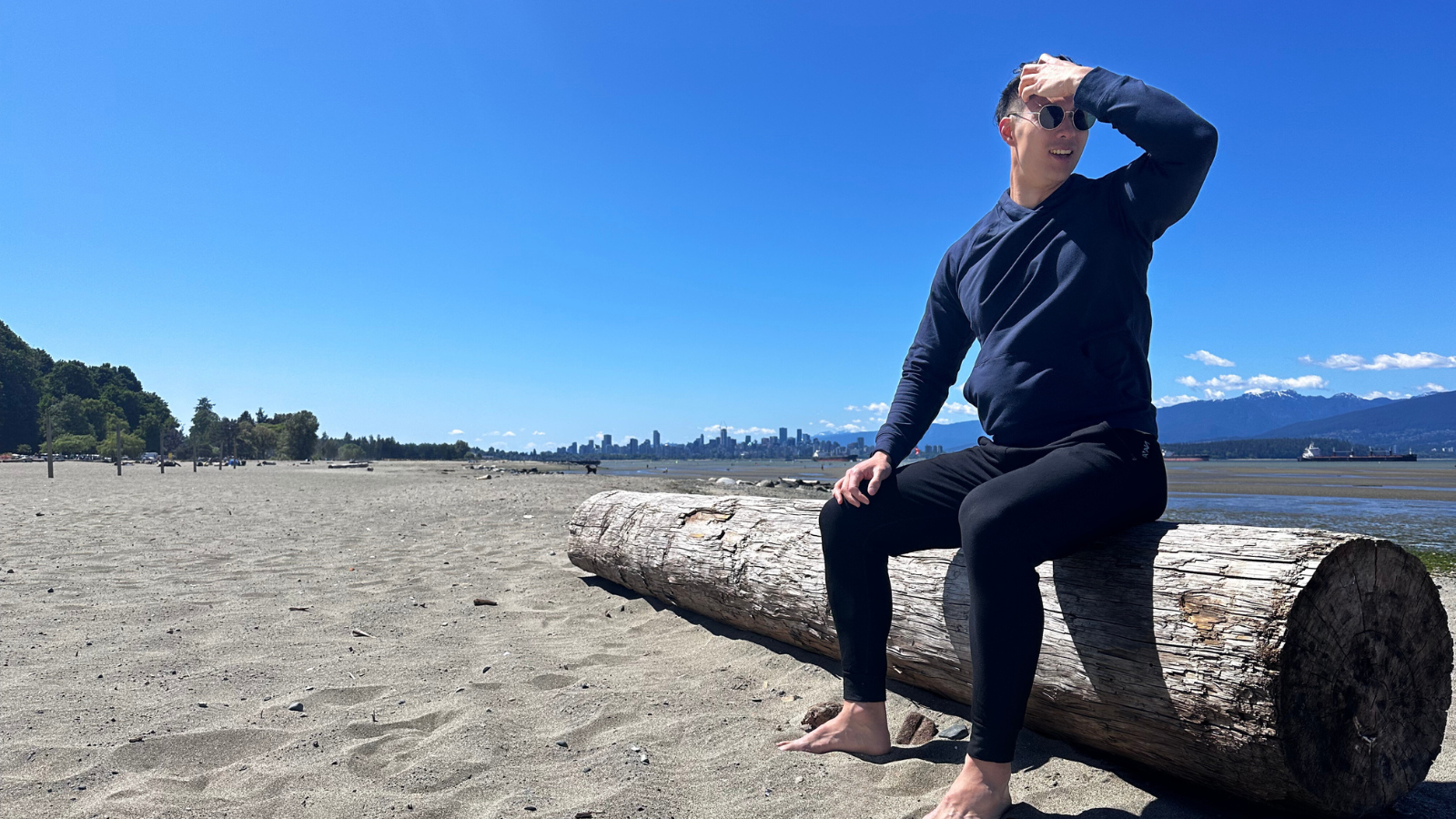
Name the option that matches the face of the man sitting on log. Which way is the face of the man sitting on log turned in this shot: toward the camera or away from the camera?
toward the camera

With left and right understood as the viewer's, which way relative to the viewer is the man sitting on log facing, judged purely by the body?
facing the viewer and to the left of the viewer
